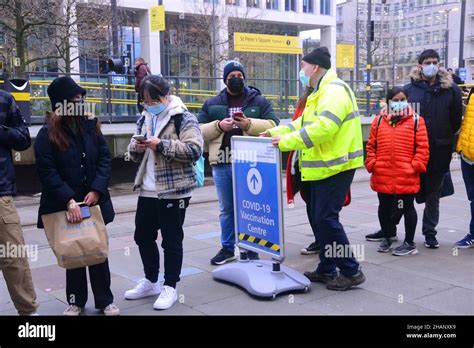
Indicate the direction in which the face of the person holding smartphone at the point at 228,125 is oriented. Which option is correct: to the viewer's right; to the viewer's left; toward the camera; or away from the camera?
toward the camera

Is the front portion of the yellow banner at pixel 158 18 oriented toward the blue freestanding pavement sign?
yes

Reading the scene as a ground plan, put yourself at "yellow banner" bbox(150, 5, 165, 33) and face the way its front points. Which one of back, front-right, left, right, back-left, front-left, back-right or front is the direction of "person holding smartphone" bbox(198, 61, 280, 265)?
front

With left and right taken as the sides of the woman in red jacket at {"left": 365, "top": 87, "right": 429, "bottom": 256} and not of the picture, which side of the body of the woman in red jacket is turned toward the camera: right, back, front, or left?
front

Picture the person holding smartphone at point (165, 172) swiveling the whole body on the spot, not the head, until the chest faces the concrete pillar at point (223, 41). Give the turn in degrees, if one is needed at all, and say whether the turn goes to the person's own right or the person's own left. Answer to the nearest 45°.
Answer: approximately 135° to the person's own right

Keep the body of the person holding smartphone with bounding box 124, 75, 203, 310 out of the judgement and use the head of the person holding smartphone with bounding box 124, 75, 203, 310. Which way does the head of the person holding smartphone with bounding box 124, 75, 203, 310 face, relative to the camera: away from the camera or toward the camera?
toward the camera

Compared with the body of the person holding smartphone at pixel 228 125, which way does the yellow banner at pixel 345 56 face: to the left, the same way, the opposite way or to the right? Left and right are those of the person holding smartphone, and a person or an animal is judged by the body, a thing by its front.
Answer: the same way

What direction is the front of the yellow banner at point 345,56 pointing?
toward the camera

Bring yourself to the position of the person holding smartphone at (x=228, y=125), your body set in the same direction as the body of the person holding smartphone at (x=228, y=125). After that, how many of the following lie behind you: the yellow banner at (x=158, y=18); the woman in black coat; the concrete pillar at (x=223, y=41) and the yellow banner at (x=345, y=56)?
3

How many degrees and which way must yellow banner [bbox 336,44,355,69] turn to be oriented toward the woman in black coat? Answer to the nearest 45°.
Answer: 0° — it already faces them

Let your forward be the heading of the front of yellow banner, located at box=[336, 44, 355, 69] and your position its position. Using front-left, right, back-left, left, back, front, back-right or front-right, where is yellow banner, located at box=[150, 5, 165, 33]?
front-right

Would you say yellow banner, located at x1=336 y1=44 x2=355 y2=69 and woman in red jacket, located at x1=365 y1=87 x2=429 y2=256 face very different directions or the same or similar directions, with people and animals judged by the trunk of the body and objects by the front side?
same or similar directions

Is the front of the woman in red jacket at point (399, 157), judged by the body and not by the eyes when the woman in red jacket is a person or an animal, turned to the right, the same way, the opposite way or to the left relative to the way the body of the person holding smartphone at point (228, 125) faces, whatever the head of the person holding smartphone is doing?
the same way

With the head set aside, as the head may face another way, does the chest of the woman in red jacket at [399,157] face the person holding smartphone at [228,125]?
no

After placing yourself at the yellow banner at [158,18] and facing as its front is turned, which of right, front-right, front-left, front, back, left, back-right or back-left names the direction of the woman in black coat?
front

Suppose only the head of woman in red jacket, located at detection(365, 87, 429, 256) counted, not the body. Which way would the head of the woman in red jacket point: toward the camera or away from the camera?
toward the camera

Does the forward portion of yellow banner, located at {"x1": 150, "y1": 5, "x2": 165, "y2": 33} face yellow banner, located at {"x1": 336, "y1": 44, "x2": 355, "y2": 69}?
no

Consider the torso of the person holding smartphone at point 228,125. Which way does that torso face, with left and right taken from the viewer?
facing the viewer
